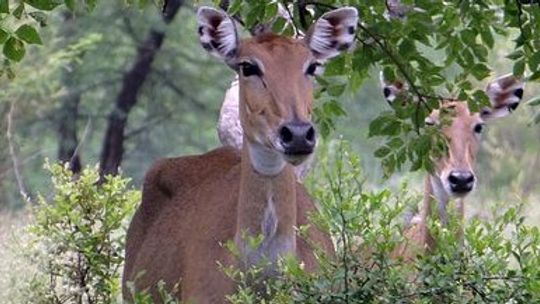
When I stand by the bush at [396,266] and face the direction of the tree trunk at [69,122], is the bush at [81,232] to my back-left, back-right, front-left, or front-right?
front-left

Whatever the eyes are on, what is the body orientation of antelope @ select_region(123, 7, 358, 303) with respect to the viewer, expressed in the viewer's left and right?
facing the viewer and to the right of the viewer

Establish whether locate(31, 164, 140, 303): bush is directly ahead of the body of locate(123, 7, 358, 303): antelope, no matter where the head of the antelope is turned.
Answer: no

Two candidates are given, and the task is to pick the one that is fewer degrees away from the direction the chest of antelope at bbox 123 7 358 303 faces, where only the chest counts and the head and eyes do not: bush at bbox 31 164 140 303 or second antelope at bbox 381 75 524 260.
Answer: the second antelope

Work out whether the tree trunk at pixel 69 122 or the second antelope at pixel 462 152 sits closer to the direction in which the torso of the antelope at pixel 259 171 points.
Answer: the second antelope

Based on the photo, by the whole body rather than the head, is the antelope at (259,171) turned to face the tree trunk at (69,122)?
no

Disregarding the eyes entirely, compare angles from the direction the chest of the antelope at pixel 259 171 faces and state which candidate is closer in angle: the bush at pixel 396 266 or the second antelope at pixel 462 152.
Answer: the bush

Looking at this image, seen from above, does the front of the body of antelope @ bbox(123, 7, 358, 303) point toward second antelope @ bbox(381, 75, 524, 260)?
no
